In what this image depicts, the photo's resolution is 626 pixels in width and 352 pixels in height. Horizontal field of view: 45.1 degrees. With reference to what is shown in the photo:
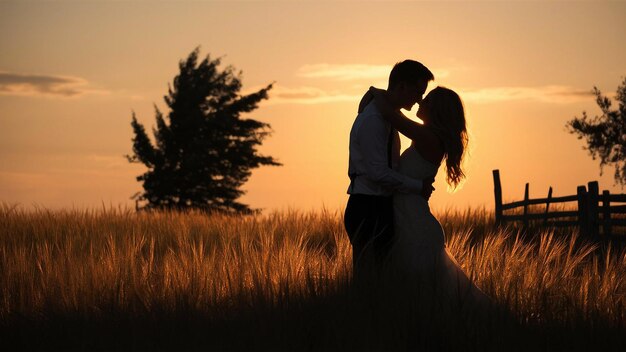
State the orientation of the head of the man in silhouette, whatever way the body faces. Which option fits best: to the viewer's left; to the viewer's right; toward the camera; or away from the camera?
to the viewer's right

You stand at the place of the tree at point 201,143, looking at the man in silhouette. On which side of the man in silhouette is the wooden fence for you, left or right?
left

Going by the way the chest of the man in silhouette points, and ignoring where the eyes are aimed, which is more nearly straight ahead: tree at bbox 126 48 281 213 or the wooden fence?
the wooden fence

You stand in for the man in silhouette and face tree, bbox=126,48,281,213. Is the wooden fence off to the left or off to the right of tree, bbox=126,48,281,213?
right

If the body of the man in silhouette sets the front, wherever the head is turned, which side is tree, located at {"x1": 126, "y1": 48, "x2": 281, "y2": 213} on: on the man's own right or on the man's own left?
on the man's own left

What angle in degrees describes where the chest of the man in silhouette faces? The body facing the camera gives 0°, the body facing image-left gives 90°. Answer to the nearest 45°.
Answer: approximately 270°

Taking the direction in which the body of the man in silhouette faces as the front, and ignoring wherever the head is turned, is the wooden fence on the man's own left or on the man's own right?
on the man's own left
